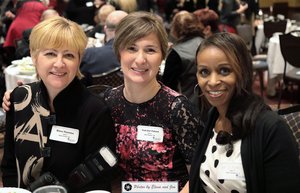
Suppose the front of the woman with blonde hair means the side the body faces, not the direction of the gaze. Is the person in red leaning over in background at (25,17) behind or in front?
behind

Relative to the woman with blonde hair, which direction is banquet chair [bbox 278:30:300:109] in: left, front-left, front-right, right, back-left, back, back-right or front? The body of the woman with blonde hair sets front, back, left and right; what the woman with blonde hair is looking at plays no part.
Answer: back-left

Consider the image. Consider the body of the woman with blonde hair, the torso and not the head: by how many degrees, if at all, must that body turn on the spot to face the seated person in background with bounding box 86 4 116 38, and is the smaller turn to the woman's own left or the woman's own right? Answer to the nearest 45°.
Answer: approximately 180°

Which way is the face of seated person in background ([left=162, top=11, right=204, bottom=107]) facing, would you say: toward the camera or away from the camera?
away from the camera

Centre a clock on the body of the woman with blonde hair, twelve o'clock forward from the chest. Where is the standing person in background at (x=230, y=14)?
The standing person in background is roughly at 7 o'clock from the woman with blonde hair.

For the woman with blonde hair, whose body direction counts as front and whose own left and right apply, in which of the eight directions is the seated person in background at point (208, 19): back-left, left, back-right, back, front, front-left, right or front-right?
back-left
